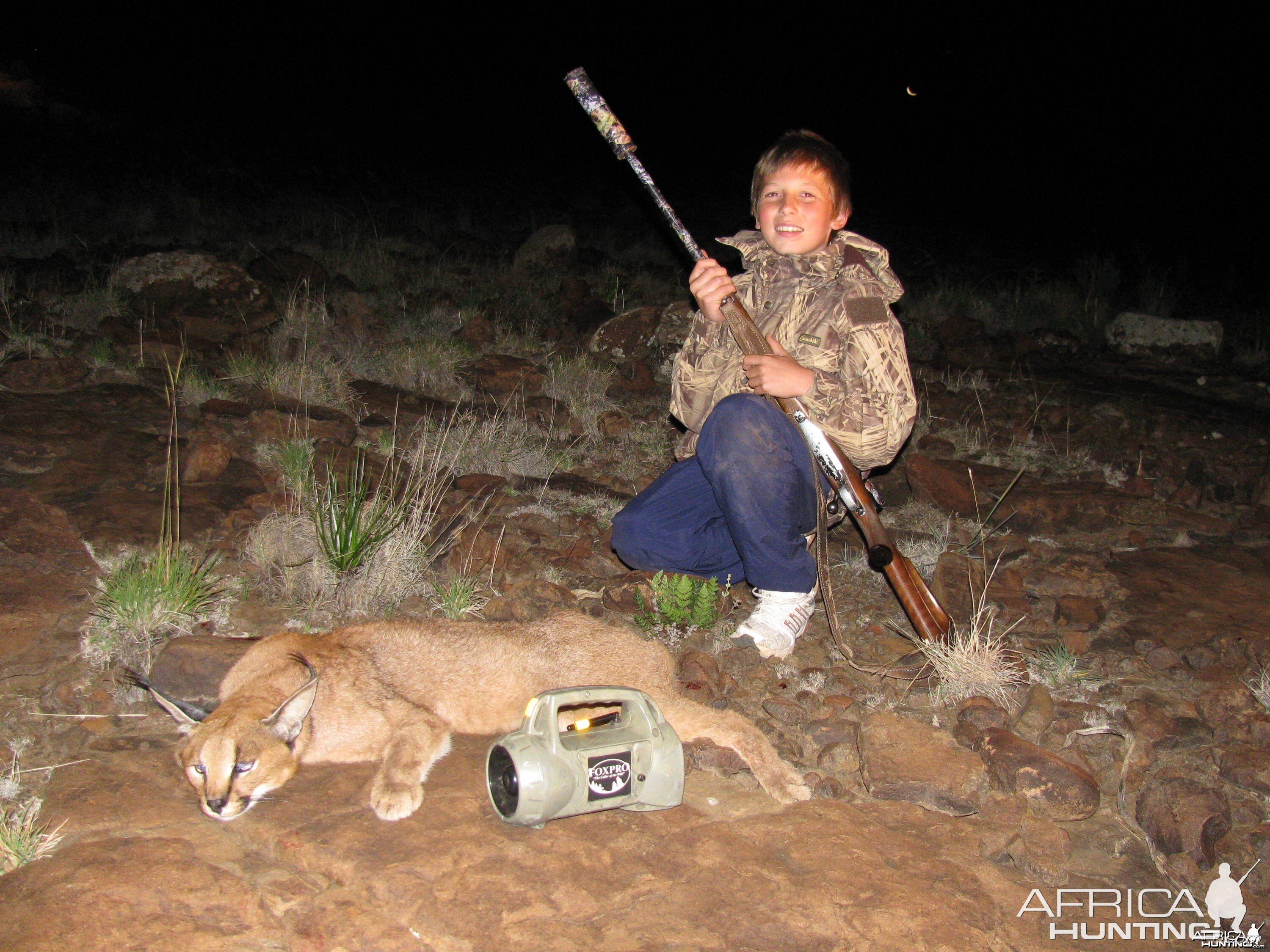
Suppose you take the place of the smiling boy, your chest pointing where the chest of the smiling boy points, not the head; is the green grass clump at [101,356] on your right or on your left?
on your right

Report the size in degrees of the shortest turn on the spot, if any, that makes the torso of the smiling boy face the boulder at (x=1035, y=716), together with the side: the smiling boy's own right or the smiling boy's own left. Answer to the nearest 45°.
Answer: approximately 90° to the smiling boy's own left

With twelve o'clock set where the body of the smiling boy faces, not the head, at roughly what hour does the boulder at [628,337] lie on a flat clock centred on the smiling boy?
The boulder is roughly at 4 o'clock from the smiling boy.

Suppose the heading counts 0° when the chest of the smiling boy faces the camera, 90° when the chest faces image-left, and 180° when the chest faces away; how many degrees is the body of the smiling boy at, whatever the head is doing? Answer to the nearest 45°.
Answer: approximately 45°

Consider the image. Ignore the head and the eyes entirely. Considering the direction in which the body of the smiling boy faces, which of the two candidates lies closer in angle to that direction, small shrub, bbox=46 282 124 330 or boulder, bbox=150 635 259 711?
the boulder

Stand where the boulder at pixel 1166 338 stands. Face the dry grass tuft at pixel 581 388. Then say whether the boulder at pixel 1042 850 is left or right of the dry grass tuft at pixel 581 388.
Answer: left
